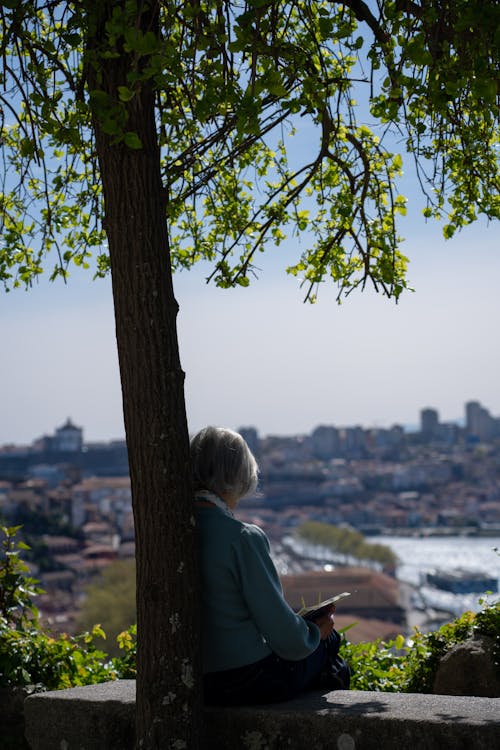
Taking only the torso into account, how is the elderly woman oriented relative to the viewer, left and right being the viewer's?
facing away from the viewer and to the right of the viewer

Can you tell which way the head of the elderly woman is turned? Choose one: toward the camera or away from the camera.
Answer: away from the camera

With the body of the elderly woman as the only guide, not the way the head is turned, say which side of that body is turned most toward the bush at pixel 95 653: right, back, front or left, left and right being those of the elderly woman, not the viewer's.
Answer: left
